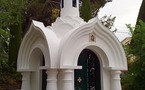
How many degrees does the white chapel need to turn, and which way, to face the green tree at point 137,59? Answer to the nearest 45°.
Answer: approximately 90° to its left

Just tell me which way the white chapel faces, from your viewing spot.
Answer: facing the viewer and to the right of the viewer
